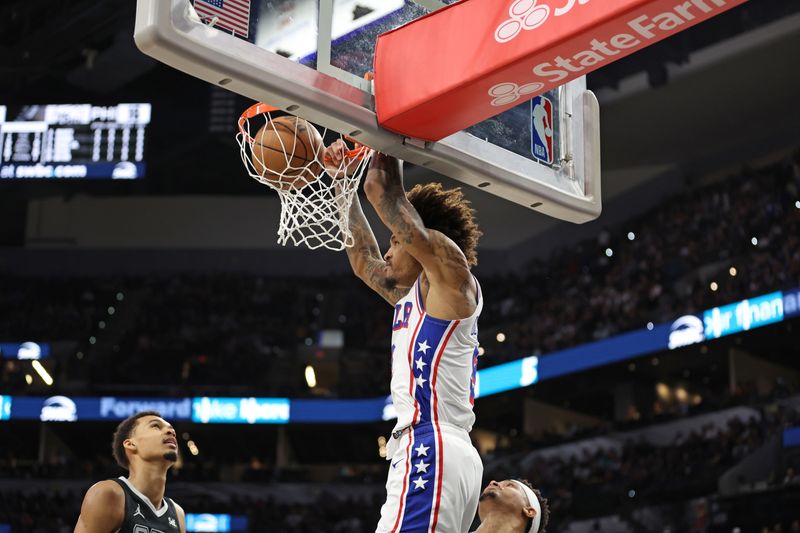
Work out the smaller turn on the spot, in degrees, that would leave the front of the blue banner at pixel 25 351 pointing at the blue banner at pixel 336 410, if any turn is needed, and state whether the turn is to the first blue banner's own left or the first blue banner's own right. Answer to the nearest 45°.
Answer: approximately 45° to the first blue banner's own left

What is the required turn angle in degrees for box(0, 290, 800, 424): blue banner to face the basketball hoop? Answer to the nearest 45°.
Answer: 0° — it already faces it

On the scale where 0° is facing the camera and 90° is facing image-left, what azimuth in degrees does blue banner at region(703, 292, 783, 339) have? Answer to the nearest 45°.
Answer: approximately 45°

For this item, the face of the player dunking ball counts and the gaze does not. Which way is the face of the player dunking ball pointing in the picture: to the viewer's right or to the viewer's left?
to the viewer's left

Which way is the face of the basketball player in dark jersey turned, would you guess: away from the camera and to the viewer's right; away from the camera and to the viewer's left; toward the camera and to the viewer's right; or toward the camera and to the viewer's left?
toward the camera and to the viewer's right
